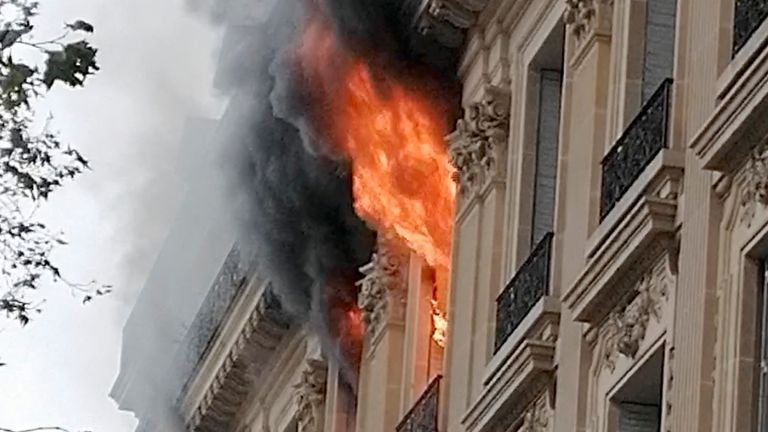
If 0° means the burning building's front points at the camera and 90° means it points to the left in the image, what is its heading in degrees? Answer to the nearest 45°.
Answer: approximately 45°
